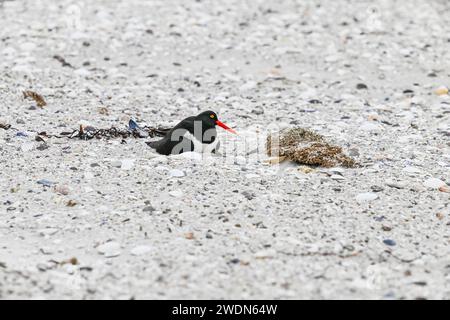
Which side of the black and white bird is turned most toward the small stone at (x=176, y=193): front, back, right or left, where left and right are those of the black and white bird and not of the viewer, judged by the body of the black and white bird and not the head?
right

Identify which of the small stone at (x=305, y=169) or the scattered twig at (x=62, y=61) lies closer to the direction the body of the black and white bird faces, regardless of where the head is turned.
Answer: the small stone

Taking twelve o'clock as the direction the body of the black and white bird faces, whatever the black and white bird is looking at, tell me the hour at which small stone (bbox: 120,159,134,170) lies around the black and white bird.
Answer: The small stone is roughly at 5 o'clock from the black and white bird.

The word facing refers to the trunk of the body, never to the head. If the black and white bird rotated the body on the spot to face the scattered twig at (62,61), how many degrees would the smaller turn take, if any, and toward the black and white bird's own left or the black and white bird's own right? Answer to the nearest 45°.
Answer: approximately 135° to the black and white bird's own left

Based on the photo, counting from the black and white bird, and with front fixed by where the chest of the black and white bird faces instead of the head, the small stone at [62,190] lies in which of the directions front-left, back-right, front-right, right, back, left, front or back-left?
back-right

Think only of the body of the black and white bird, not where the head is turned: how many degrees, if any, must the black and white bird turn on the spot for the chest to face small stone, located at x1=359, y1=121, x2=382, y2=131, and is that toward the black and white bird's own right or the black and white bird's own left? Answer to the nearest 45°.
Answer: approximately 45° to the black and white bird's own left

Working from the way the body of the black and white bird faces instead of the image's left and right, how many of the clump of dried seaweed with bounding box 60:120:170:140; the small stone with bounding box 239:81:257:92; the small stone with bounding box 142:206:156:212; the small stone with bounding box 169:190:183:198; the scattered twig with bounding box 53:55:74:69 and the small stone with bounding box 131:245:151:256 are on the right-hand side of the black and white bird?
3

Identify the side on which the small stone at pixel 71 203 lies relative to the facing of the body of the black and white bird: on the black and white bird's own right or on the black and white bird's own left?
on the black and white bird's own right

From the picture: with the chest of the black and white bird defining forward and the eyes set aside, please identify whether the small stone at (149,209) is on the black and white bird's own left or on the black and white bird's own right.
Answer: on the black and white bird's own right

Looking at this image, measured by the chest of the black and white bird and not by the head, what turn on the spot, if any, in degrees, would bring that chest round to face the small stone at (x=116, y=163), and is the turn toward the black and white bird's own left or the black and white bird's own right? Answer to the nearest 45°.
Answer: approximately 135° to the black and white bird's own right

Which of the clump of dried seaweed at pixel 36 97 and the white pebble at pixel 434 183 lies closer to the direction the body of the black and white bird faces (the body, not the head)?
the white pebble

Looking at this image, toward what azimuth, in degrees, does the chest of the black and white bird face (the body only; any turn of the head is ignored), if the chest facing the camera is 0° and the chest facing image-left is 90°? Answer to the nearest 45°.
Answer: approximately 270°
